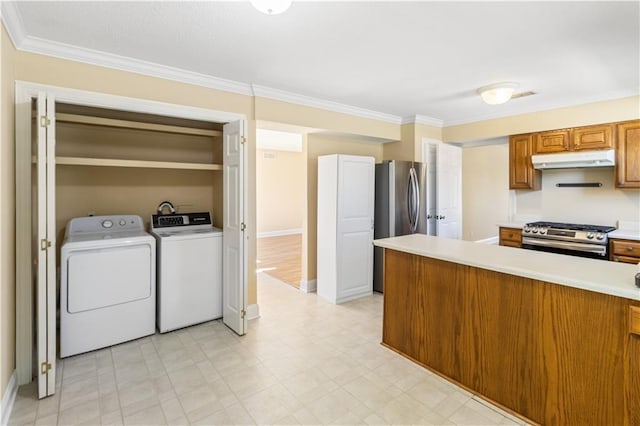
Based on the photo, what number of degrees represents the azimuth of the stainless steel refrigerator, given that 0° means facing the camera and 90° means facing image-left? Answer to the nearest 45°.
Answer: approximately 315°

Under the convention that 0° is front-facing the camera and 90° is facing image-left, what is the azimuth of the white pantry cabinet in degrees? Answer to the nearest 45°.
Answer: approximately 315°

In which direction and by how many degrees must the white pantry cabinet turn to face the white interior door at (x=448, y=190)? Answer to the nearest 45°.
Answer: approximately 90° to its left

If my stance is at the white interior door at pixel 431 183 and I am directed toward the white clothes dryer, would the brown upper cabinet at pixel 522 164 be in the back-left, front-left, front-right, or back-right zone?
back-left

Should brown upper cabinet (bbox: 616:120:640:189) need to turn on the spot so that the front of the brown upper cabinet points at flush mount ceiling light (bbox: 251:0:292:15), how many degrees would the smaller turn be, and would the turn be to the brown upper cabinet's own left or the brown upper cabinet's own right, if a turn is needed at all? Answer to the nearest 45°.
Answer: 0° — it already faces it

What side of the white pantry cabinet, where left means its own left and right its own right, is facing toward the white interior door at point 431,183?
left

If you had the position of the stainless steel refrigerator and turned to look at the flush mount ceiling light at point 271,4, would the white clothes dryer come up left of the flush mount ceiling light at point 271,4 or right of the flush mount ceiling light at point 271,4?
right
